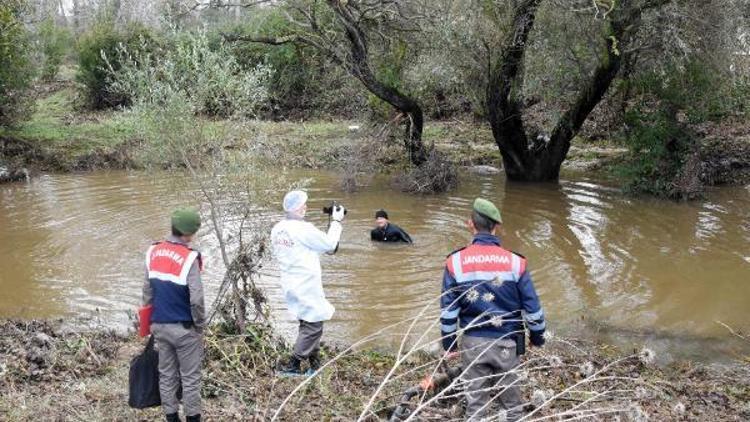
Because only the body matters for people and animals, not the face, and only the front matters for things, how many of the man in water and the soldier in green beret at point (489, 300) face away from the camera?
1

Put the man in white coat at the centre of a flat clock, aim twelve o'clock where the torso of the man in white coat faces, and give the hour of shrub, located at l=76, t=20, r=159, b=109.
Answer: The shrub is roughly at 10 o'clock from the man in white coat.

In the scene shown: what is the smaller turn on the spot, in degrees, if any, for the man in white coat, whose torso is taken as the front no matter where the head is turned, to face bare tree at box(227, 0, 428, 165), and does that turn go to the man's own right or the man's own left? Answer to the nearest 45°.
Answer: approximately 45° to the man's own left

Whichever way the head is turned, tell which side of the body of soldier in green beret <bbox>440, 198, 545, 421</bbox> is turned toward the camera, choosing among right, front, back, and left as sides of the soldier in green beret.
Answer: back

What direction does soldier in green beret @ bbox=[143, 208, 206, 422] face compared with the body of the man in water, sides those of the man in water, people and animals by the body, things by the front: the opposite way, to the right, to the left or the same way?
the opposite way

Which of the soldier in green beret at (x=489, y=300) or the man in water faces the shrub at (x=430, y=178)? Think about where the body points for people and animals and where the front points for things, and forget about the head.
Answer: the soldier in green beret

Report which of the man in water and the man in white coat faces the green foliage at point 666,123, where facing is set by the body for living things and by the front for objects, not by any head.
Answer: the man in white coat

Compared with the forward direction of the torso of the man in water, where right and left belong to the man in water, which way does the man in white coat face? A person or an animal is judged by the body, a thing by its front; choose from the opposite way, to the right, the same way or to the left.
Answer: the opposite way

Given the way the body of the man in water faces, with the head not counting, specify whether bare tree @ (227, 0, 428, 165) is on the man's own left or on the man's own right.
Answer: on the man's own right

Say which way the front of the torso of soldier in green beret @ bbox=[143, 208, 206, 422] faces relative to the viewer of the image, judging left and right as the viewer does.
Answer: facing away from the viewer and to the right of the viewer
